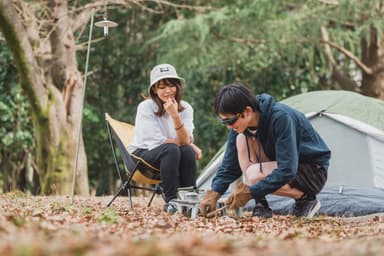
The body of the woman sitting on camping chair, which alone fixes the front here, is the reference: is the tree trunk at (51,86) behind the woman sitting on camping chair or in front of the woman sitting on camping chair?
behind

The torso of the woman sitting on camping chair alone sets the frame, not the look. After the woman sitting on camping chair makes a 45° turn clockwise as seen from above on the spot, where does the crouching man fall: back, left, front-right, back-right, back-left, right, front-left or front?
front-left

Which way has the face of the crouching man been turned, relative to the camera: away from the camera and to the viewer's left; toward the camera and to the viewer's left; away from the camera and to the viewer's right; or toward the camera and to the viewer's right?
toward the camera and to the viewer's left

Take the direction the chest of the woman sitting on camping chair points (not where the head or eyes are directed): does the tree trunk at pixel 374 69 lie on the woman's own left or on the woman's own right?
on the woman's own left

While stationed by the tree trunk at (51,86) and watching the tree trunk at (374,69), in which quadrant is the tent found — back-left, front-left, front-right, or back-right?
front-right

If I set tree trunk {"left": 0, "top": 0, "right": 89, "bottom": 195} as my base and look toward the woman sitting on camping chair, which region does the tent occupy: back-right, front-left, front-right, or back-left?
front-left

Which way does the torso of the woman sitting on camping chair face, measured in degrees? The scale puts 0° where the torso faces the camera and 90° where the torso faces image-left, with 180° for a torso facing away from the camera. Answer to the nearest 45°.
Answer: approximately 315°

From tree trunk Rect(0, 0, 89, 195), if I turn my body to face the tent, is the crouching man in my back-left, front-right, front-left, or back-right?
front-right

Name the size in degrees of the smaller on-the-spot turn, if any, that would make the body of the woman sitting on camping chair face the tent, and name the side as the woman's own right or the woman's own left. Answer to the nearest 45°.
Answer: approximately 90° to the woman's own left

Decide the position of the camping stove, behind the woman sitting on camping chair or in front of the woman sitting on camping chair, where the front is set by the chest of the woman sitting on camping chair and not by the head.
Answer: in front

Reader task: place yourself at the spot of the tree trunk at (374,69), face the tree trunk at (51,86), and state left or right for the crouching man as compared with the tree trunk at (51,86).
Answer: left
